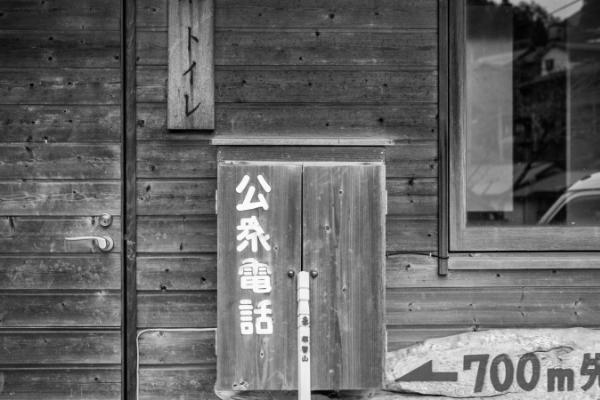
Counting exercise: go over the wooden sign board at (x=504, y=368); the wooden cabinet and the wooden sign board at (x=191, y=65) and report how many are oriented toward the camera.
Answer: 3

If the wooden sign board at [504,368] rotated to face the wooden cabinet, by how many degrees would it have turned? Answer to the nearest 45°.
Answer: approximately 45° to its right

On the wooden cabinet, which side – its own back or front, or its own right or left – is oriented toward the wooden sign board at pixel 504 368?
left

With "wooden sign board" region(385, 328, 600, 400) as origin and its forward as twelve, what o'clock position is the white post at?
The white post is roughly at 2 o'clock from the wooden sign board.

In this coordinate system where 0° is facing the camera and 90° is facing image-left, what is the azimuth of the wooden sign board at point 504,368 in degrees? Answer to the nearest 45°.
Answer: approximately 0°

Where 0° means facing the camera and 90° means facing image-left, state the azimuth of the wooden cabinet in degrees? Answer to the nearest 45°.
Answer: approximately 0°

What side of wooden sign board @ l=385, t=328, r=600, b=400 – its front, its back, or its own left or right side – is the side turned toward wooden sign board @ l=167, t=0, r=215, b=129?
right

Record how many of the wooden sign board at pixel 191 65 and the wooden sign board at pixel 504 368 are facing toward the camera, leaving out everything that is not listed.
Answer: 2
